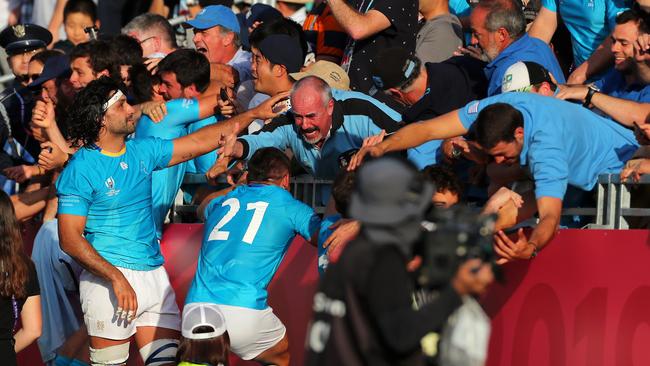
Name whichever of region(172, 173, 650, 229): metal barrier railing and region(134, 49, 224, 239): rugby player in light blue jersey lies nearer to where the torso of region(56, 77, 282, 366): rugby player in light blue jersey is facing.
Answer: the metal barrier railing

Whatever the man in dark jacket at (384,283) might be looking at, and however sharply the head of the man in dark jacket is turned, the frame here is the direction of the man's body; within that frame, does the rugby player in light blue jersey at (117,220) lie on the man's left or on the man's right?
on the man's left

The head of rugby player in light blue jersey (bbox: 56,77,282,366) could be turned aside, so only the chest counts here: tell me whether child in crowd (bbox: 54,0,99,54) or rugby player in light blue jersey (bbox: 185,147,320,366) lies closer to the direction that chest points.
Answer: the rugby player in light blue jersey

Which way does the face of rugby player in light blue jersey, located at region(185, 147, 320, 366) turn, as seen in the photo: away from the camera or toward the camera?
away from the camera

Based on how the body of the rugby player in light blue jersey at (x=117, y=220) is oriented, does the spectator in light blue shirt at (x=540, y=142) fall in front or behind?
in front

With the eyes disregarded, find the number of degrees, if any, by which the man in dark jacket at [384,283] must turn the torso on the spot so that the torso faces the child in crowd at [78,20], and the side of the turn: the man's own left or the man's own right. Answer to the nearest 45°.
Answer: approximately 90° to the man's own left

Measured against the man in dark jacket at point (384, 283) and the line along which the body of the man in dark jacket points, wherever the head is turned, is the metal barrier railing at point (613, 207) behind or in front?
in front

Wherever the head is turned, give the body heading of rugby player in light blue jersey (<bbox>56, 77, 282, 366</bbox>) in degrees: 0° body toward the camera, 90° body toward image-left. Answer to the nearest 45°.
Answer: approximately 315°
